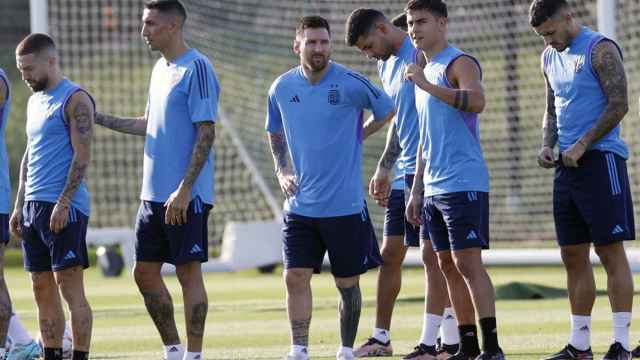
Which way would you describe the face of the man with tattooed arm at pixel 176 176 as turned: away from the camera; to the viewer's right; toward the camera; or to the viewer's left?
to the viewer's left

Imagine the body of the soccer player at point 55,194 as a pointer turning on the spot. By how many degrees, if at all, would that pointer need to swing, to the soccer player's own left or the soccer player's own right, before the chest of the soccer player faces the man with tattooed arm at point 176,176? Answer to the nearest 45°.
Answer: approximately 90° to the soccer player's own left

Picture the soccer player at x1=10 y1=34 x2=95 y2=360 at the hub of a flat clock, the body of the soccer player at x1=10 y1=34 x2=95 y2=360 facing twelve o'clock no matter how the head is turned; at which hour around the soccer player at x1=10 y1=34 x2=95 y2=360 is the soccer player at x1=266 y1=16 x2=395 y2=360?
the soccer player at x1=266 y1=16 x2=395 y2=360 is roughly at 8 o'clock from the soccer player at x1=10 y1=34 x2=95 y2=360.

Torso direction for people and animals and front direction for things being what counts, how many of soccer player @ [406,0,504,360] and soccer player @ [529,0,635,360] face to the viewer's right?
0

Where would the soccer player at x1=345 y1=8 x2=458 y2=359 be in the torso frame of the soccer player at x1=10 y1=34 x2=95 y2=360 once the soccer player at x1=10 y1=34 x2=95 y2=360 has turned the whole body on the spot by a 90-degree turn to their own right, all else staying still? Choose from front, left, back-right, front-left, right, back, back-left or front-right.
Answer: back-right

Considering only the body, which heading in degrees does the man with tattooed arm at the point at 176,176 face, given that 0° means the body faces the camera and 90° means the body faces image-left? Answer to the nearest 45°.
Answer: approximately 45°

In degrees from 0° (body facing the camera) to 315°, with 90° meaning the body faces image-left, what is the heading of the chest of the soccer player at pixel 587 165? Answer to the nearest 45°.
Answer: approximately 45°

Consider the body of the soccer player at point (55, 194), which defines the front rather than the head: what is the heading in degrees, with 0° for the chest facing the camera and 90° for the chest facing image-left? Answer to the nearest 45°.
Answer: approximately 45°

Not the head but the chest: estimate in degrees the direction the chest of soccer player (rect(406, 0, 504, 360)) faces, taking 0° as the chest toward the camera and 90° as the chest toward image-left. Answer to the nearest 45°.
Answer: approximately 45°

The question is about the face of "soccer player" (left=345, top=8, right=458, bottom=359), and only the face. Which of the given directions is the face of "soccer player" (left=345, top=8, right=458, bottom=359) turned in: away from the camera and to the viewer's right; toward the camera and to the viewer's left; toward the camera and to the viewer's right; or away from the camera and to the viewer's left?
toward the camera and to the viewer's left

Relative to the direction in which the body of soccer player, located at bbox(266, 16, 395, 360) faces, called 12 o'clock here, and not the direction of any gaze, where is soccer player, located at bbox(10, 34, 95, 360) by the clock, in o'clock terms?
soccer player, located at bbox(10, 34, 95, 360) is roughly at 3 o'clock from soccer player, located at bbox(266, 16, 395, 360).
